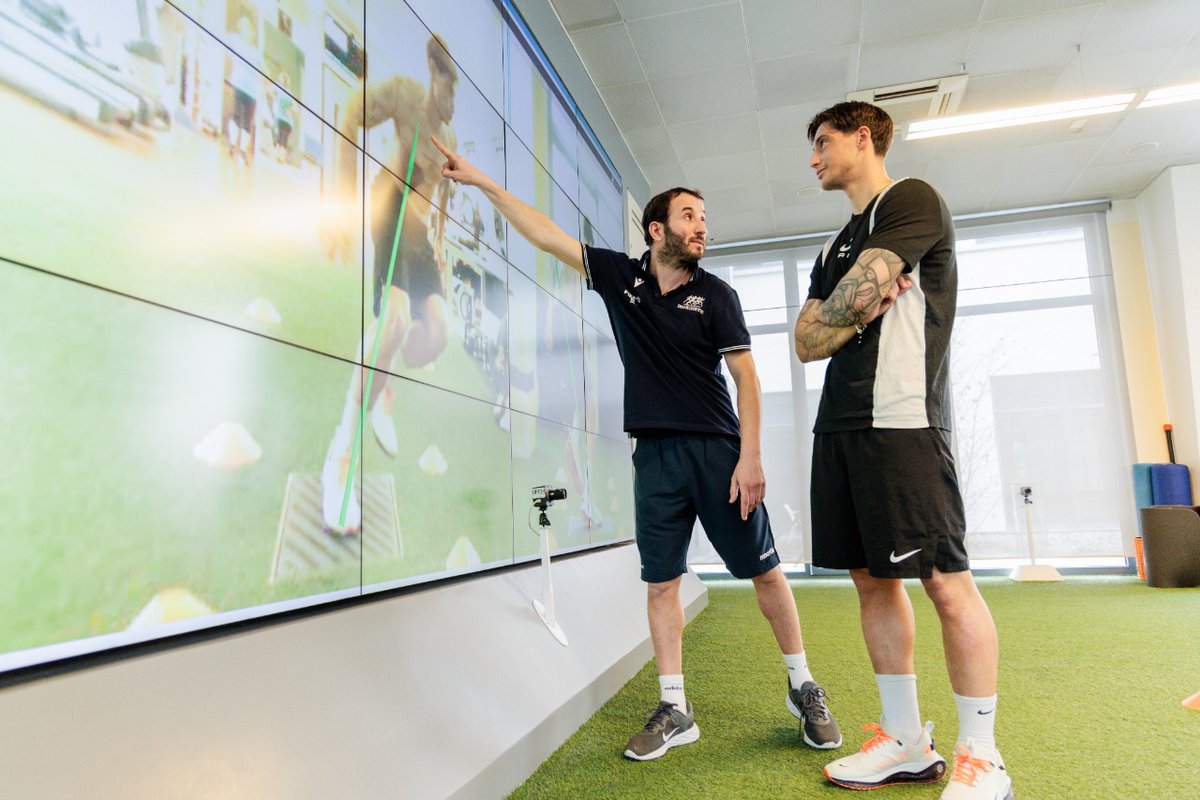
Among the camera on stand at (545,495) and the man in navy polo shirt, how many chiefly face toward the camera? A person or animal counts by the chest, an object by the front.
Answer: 1

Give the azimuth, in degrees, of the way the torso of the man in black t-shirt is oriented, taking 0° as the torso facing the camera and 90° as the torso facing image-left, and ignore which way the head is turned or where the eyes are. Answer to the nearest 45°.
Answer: approximately 45°

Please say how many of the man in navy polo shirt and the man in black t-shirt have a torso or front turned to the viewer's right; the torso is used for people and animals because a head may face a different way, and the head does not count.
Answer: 0

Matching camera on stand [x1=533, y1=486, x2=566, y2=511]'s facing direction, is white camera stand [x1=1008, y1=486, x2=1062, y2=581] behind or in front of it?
in front

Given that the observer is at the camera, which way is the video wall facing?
facing the viewer and to the right of the viewer

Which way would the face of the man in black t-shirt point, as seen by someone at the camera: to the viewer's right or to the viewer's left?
to the viewer's left

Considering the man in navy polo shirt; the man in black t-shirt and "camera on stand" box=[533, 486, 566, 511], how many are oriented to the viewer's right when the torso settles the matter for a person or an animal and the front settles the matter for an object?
1

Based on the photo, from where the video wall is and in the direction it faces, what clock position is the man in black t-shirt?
The man in black t-shirt is roughly at 11 o'clock from the video wall.

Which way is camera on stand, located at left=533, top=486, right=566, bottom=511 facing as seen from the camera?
to the viewer's right
